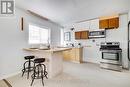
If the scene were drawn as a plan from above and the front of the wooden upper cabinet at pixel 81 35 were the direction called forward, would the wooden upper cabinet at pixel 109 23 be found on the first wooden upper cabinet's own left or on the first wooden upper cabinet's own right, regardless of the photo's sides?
on the first wooden upper cabinet's own left

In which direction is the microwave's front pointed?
toward the camera

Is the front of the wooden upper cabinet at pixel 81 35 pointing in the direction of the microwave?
no

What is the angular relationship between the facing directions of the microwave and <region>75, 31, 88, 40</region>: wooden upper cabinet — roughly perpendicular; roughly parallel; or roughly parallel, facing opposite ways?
roughly parallel

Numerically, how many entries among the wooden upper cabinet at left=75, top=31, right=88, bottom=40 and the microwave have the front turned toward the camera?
2

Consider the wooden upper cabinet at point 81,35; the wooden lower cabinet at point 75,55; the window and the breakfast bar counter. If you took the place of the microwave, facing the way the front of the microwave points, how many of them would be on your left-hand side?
0

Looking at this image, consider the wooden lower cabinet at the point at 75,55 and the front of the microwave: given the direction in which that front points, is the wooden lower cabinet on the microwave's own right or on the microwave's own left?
on the microwave's own right

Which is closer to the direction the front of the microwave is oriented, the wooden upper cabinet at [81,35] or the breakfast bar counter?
the breakfast bar counter

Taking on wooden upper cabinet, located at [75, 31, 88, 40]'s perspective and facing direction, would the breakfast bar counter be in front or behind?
in front

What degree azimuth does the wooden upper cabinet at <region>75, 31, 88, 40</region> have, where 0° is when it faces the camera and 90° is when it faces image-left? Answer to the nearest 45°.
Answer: approximately 0°

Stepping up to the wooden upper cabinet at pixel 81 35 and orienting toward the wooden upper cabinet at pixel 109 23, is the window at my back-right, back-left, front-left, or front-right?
back-right

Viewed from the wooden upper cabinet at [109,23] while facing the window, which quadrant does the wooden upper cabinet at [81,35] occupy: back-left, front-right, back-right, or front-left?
front-right

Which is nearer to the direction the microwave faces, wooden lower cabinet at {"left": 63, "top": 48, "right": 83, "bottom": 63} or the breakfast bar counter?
the breakfast bar counter

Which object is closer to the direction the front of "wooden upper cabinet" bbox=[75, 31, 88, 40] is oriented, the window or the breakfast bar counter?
the breakfast bar counter

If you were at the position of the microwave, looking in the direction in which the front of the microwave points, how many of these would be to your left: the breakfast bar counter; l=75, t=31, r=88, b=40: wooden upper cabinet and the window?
0

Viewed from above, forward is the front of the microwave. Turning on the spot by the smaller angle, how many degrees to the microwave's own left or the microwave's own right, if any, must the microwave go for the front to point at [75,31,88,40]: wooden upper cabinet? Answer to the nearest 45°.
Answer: approximately 135° to the microwave's own right

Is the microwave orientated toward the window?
no
